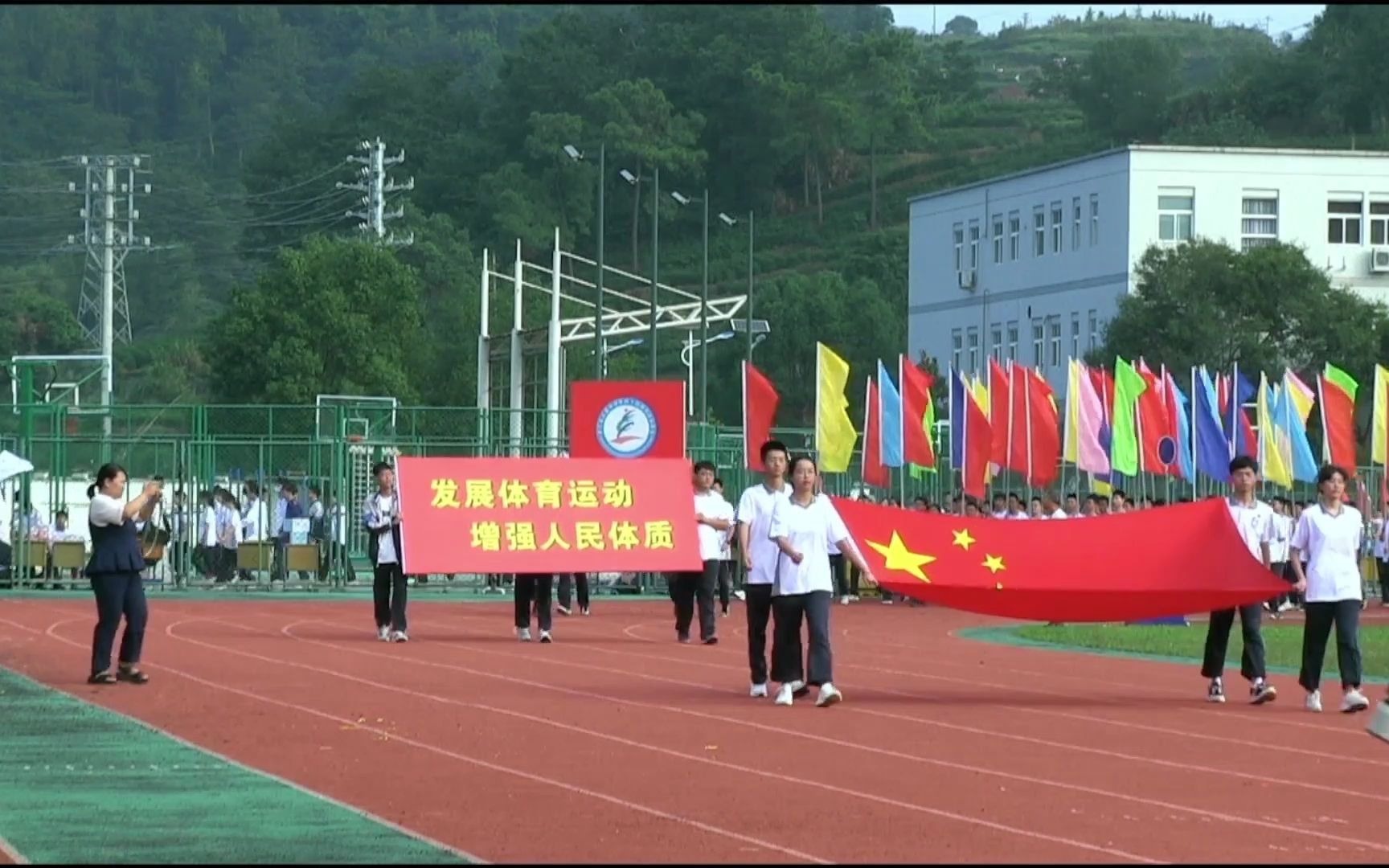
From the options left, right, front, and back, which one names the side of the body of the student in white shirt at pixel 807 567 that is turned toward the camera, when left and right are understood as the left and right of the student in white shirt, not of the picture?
front

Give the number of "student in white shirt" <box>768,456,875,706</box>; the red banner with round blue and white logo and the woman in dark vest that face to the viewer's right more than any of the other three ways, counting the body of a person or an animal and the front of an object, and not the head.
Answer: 1

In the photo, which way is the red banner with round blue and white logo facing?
toward the camera

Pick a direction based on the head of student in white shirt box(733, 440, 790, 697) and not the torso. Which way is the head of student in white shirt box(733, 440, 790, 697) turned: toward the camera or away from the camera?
toward the camera

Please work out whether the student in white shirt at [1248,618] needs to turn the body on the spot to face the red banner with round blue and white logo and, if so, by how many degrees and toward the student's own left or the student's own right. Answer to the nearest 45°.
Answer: approximately 135° to the student's own right

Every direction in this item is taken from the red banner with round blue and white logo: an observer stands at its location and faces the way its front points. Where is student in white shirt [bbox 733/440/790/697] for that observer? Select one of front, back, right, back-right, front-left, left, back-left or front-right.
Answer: front

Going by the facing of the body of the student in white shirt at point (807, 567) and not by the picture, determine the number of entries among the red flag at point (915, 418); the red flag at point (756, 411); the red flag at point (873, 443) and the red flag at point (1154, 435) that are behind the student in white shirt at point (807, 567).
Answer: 4

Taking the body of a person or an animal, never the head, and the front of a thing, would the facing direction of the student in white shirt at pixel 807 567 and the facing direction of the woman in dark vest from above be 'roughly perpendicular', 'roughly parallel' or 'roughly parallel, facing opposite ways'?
roughly perpendicular

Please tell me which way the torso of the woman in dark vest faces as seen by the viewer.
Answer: to the viewer's right

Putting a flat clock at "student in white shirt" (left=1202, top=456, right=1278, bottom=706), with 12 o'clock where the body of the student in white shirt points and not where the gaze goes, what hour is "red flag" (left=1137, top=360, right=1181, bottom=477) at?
The red flag is roughly at 6 o'clock from the student in white shirt.

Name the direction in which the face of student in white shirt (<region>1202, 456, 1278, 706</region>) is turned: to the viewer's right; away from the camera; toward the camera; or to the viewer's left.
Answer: toward the camera

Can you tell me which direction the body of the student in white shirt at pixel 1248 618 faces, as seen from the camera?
toward the camera

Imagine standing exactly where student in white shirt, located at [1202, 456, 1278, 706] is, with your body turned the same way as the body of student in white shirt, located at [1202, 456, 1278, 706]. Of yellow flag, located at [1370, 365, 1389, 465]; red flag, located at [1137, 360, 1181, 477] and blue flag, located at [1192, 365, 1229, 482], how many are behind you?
3

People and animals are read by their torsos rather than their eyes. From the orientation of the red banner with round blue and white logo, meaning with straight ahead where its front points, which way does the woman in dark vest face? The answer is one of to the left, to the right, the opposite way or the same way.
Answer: to the left

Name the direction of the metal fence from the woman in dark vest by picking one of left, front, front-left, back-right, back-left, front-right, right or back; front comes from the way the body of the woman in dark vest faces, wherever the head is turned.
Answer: left

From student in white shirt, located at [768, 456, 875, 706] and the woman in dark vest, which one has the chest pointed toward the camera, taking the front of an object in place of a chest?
the student in white shirt

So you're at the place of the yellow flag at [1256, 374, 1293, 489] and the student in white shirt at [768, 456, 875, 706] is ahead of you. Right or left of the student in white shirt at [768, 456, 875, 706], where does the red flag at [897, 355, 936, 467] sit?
right
